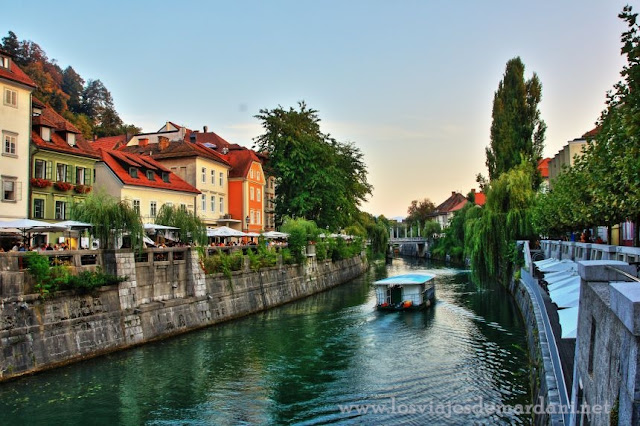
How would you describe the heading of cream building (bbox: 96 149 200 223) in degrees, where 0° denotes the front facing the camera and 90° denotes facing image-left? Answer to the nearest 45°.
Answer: approximately 315°

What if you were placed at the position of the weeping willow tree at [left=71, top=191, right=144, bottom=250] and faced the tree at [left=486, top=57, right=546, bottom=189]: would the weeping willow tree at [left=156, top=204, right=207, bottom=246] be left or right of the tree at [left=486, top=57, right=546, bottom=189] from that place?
left

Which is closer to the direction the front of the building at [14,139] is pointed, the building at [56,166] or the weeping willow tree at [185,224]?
the weeping willow tree

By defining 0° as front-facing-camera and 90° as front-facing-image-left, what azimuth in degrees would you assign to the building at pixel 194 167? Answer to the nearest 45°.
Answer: approximately 315°

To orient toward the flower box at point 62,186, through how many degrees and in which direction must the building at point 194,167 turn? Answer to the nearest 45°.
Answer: approximately 90° to its right

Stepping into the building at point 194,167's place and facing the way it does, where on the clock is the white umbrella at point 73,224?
The white umbrella is roughly at 2 o'clock from the building.

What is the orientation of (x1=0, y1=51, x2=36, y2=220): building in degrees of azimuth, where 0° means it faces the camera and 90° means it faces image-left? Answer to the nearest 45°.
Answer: approximately 315°
